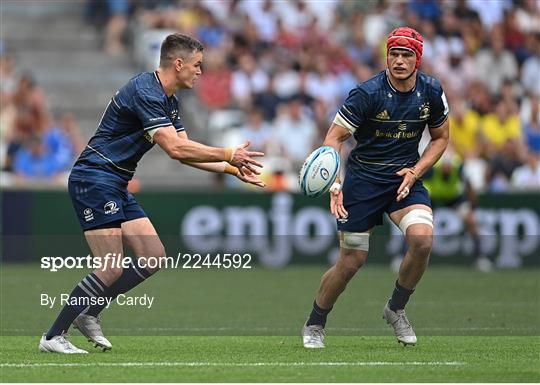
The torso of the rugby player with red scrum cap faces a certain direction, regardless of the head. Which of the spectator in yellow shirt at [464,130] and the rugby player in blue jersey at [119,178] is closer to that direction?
the rugby player in blue jersey

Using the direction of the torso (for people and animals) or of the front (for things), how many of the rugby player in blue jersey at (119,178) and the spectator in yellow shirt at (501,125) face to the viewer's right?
1

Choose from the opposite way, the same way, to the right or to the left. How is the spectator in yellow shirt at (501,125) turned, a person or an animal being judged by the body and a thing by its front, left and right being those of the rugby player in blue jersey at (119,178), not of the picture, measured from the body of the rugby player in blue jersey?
to the right

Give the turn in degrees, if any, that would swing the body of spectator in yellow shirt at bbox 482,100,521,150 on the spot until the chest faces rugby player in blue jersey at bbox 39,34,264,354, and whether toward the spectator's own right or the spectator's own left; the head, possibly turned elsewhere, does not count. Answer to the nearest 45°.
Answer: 0° — they already face them

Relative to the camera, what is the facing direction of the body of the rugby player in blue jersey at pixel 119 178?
to the viewer's right

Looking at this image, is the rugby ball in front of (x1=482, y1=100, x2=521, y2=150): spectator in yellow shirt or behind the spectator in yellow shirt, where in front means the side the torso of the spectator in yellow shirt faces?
in front

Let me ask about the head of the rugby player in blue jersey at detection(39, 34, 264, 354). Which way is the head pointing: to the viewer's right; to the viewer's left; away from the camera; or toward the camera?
to the viewer's right

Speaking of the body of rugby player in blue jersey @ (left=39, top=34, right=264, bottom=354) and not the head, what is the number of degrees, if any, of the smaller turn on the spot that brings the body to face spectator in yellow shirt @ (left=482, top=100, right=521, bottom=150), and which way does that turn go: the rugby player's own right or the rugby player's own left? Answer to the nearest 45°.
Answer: approximately 45° to the rugby player's own left

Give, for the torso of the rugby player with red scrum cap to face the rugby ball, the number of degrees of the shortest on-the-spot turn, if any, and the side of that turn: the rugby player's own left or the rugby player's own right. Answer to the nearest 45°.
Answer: approximately 45° to the rugby player's own right

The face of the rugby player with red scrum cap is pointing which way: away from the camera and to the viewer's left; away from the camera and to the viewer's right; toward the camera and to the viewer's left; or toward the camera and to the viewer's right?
toward the camera and to the viewer's left

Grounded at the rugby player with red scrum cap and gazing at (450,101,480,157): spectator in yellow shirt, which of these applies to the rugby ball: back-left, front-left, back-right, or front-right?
back-left

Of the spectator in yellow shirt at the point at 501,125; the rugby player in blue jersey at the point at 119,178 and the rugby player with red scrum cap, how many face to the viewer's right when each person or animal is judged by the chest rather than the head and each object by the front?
1

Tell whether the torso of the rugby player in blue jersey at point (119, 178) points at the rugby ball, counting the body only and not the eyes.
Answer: yes

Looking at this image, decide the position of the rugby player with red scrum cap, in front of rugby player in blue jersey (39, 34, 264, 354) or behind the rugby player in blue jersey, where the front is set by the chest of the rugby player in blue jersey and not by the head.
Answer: in front
